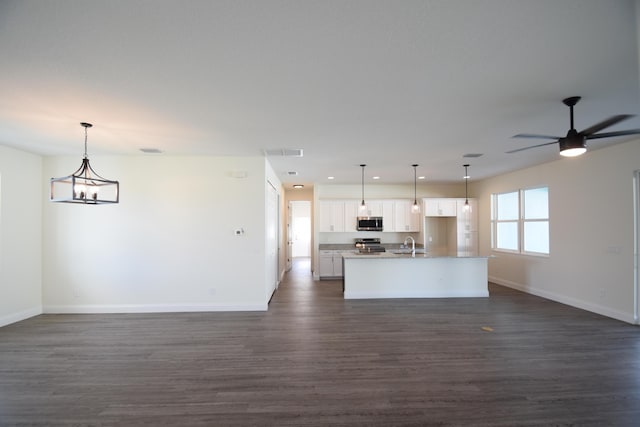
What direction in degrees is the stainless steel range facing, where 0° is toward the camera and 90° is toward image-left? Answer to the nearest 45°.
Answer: approximately 0°

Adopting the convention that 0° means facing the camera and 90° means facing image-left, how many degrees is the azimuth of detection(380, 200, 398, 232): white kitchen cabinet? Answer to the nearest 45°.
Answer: approximately 0°

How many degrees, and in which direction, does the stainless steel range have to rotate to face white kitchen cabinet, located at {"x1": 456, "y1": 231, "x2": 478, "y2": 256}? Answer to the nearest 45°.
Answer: approximately 90° to its left

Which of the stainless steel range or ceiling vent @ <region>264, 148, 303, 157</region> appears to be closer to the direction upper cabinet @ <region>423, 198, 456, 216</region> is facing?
the ceiling vent

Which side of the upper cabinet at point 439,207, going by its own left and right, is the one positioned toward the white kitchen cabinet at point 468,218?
left

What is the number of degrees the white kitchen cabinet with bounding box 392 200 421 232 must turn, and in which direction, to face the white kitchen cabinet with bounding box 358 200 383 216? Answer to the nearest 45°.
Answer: approximately 90° to its right

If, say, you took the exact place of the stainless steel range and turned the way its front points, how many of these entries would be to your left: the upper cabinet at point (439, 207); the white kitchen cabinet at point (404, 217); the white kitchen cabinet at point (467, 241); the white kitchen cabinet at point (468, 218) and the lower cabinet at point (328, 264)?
4

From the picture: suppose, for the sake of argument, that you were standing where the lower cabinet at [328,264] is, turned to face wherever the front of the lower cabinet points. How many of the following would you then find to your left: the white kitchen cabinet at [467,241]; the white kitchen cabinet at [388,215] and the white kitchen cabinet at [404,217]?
3
